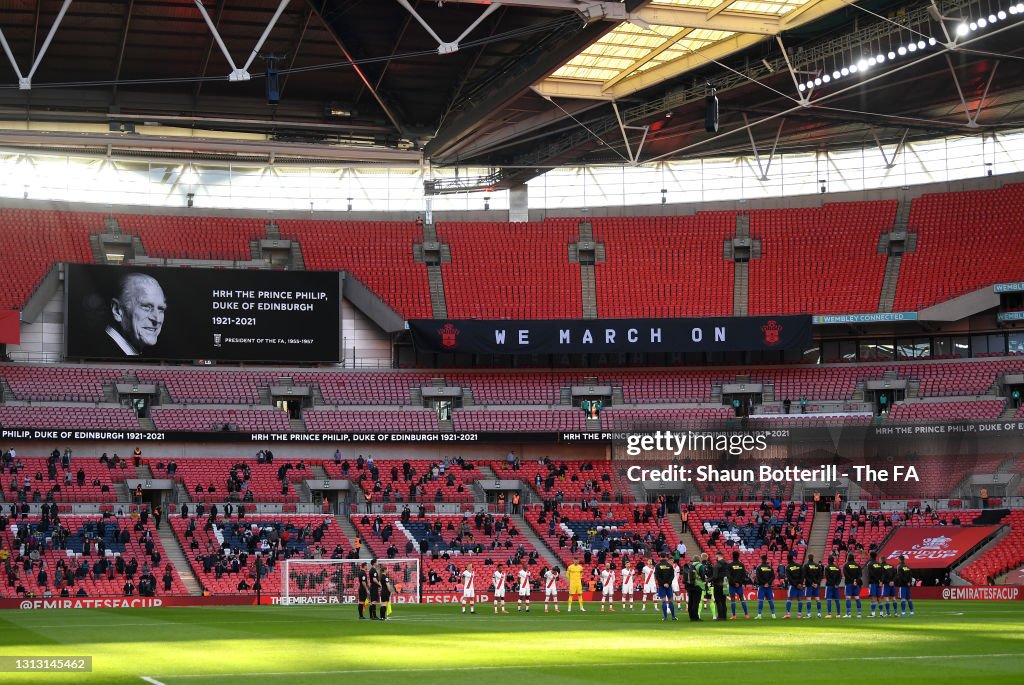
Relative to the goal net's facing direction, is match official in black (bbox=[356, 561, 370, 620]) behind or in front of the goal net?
in front

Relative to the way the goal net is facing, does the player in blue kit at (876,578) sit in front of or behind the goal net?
in front

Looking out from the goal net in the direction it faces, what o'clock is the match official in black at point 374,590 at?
The match official in black is roughly at 12 o'clock from the goal net.

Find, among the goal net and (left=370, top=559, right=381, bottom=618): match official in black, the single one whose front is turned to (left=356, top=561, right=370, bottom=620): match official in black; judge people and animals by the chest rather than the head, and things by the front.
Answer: the goal net

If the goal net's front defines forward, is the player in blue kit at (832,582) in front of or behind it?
in front

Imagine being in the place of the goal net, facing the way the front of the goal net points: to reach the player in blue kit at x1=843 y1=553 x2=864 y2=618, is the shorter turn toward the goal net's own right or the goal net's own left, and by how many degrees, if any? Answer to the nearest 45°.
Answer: approximately 45° to the goal net's own left
